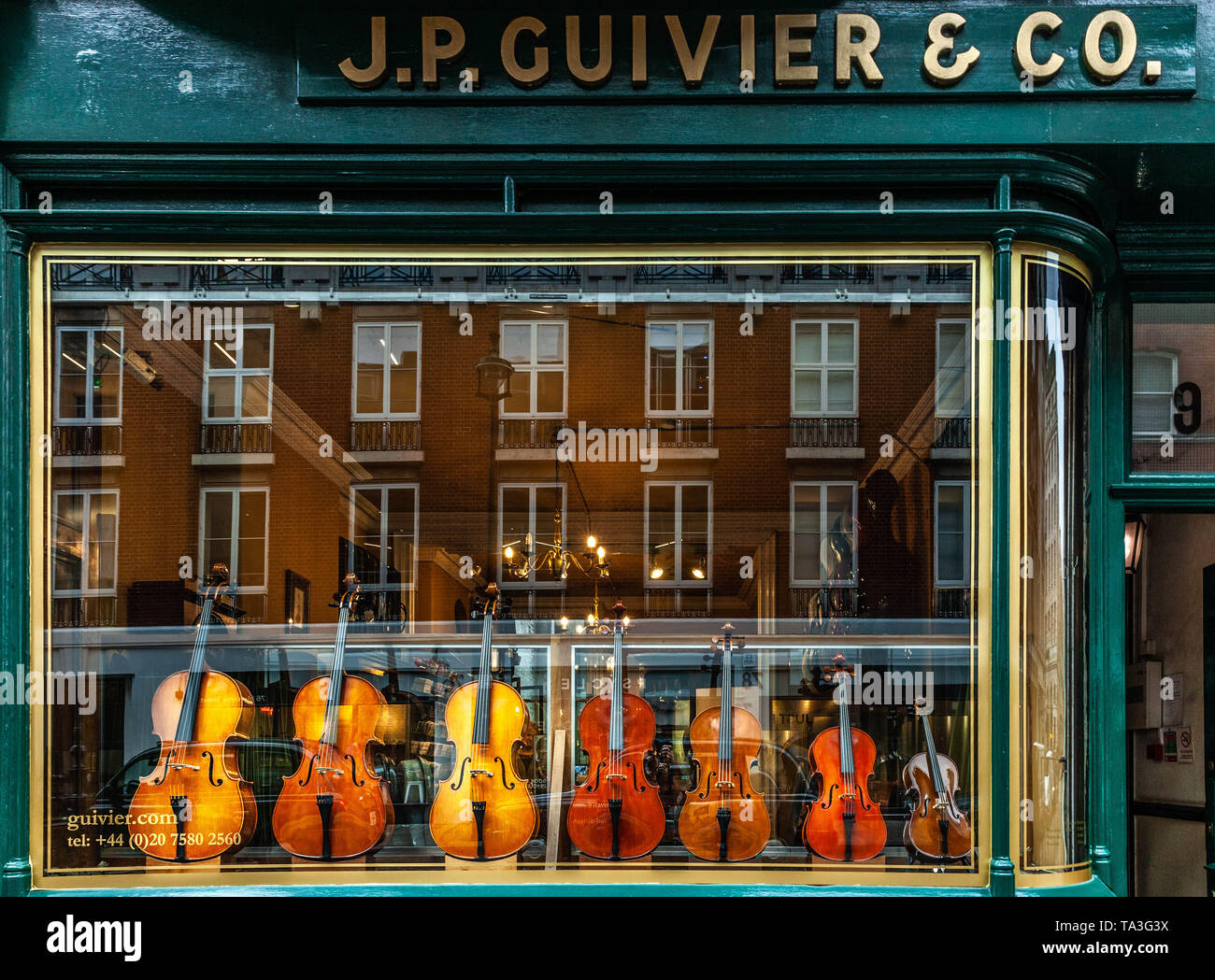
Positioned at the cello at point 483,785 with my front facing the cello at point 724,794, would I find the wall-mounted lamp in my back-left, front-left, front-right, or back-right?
front-left

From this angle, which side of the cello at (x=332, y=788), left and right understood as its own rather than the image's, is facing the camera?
front

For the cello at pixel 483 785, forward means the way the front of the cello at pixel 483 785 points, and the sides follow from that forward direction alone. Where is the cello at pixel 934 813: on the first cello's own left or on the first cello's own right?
on the first cello's own left

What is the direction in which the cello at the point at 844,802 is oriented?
toward the camera

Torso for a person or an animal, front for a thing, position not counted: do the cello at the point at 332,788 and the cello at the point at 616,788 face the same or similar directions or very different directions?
same or similar directions

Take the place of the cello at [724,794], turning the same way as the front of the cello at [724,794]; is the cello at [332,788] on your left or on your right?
on your right

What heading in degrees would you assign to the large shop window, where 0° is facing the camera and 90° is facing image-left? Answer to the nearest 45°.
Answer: approximately 0°

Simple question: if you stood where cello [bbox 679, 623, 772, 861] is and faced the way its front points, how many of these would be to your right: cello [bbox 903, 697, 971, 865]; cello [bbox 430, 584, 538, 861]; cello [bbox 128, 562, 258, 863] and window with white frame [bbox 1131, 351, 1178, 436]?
2

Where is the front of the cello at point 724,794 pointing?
toward the camera

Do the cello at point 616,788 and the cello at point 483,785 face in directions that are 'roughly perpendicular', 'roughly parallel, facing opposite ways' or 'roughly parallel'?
roughly parallel
